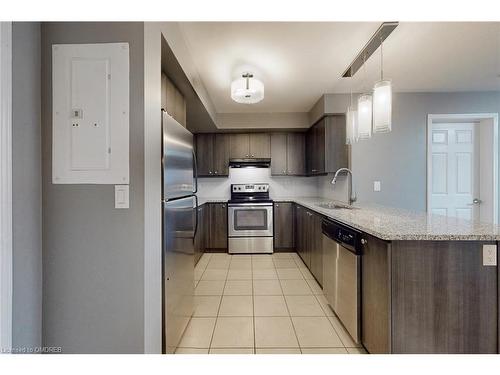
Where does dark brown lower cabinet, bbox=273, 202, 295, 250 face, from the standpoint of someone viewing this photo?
facing the viewer

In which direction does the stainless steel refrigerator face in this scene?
to the viewer's right

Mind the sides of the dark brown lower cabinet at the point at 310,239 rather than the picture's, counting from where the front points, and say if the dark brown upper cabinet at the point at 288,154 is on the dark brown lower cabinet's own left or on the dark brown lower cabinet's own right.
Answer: on the dark brown lower cabinet's own right

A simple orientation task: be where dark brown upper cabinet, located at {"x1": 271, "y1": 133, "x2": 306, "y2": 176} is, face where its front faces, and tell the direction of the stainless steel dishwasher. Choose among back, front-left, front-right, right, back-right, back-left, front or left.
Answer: front

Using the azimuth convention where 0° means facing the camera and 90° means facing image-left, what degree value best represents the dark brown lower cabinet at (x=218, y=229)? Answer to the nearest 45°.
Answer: approximately 0°

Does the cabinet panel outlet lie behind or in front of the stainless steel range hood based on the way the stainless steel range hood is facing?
in front

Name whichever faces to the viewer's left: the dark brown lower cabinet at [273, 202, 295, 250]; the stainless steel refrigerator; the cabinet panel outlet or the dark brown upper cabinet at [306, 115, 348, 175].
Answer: the dark brown upper cabinet

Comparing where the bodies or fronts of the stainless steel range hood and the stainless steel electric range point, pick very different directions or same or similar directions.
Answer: same or similar directions

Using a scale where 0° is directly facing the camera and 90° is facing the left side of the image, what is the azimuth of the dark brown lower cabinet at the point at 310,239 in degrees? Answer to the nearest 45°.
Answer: approximately 90°

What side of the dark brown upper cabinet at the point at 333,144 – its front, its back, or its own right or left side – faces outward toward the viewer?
left

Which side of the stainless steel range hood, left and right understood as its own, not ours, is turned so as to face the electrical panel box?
front

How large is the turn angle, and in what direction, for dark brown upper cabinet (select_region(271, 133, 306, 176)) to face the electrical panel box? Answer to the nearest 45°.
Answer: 0° — it already faces it

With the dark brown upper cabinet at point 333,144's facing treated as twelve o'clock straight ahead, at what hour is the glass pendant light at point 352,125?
The glass pendant light is roughly at 9 o'clock from the dark brown upper cabinet.

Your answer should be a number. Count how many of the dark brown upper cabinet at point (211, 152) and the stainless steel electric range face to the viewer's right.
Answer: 0
